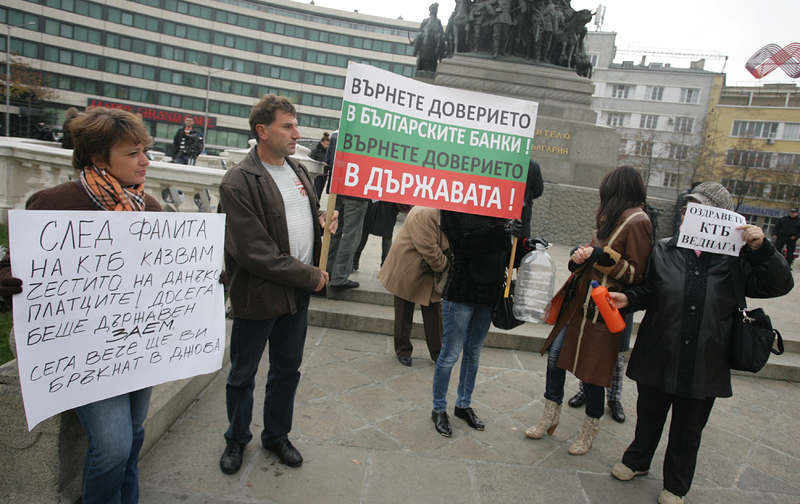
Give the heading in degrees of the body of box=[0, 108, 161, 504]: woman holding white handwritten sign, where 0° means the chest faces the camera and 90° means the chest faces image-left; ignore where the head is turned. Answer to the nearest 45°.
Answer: approximately 315°

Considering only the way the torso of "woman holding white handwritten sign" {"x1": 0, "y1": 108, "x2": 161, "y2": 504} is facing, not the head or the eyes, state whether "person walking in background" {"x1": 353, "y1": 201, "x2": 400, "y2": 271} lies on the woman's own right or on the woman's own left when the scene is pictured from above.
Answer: on the woman's own left

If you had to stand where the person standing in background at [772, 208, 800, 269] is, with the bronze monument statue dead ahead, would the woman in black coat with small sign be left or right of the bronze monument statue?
left

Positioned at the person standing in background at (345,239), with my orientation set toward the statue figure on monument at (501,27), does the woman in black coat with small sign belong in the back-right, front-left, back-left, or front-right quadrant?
back-right

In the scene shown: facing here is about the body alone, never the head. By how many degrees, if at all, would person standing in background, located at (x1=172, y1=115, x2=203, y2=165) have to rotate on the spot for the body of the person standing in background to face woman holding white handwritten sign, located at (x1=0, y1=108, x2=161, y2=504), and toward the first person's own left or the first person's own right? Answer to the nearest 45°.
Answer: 0° — they already face them

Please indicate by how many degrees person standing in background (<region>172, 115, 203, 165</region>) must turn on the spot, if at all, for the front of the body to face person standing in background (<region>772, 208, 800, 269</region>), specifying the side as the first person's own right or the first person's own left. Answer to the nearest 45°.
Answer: approximately 90° to the first person's own left
